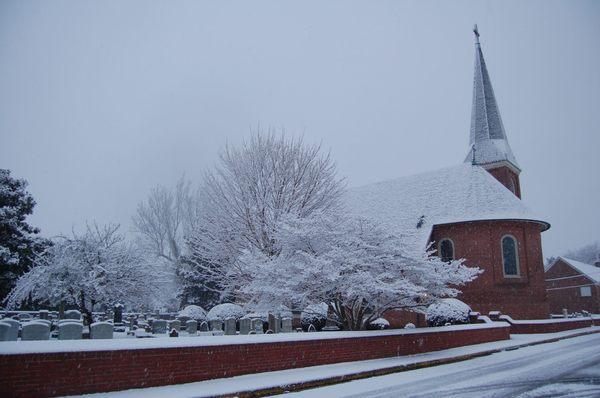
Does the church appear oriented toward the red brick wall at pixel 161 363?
no

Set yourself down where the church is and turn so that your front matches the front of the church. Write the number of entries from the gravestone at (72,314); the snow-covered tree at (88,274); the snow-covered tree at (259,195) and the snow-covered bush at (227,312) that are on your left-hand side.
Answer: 4

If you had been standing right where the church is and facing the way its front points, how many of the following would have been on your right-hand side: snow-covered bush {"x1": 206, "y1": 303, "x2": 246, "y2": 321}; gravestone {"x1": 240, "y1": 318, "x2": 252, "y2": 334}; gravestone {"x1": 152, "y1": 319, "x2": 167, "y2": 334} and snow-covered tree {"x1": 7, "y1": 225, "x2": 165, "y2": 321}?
0

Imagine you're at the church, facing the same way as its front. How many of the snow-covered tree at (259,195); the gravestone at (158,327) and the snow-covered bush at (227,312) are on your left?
3

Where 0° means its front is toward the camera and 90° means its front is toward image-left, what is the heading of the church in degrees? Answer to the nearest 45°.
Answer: approximately 135°

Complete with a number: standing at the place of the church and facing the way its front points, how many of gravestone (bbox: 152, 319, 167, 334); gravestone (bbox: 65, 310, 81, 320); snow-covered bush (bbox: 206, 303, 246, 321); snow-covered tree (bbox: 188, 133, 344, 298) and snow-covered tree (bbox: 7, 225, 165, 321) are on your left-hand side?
5

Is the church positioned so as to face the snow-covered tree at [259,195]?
no

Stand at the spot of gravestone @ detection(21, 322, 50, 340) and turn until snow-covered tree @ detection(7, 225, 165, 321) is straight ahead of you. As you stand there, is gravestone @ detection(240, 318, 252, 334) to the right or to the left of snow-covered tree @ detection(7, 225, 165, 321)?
right

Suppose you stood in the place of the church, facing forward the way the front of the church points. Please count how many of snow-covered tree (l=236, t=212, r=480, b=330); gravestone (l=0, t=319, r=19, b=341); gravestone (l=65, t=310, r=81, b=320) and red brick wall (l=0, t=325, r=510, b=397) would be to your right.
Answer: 0

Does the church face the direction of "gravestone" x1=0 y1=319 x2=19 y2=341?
no

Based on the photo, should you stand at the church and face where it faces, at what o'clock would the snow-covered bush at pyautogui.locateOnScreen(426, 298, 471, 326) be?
The snow-covered bush is roughly at 8 o'clock from the church.

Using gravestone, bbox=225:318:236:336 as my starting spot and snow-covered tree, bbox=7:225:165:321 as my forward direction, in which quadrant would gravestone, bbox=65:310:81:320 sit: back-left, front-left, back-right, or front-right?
front-left

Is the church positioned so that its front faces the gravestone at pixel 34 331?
no
